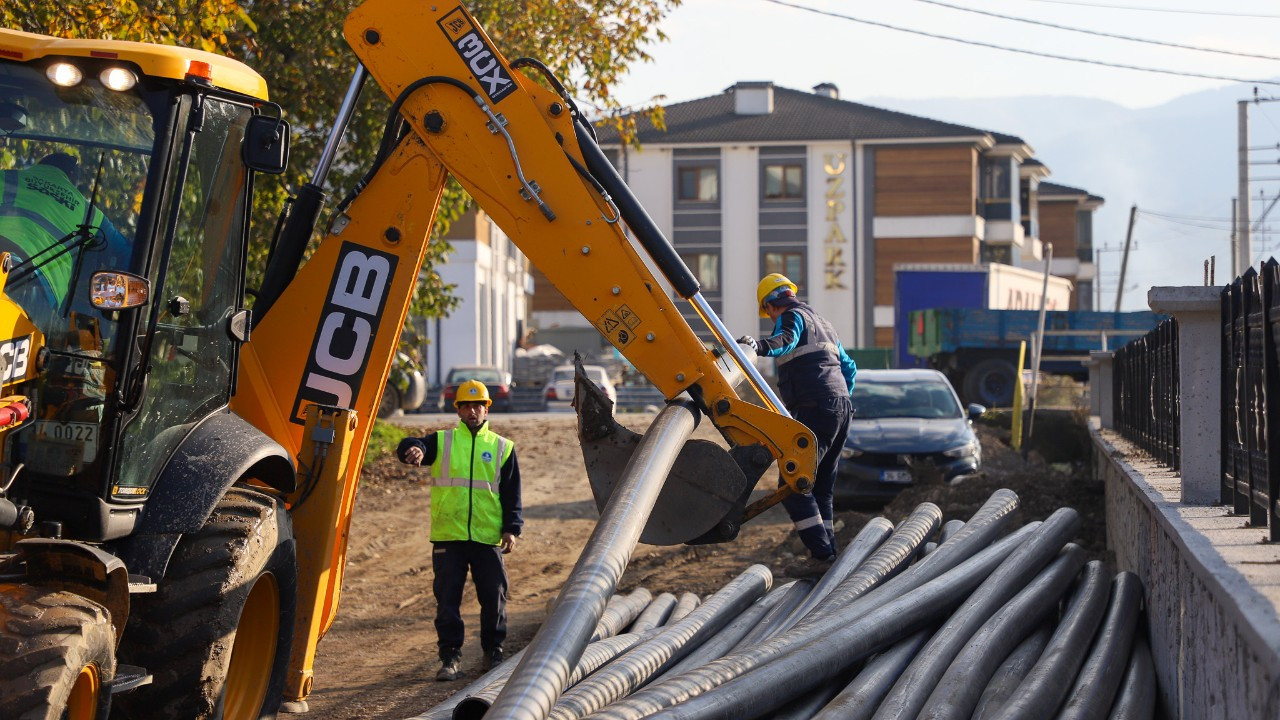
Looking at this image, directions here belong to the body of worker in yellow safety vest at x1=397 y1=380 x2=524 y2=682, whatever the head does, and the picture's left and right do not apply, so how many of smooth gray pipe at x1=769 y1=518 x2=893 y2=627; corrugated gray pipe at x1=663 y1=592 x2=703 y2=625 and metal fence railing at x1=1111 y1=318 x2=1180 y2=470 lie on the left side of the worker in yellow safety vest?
3

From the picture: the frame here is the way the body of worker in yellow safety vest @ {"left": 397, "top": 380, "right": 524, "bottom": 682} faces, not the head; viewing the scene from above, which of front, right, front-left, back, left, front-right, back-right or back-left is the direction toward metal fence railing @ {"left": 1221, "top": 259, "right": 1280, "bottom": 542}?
front-left

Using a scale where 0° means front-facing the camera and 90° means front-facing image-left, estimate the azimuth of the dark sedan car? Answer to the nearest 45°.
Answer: approximately 0°

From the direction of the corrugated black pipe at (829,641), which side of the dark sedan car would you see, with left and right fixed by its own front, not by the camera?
front

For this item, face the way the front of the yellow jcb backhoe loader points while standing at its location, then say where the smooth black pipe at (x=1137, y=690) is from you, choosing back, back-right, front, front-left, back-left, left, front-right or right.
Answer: back-left

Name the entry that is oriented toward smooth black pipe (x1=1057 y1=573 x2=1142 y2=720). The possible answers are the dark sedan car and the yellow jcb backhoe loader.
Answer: the dark sedan car

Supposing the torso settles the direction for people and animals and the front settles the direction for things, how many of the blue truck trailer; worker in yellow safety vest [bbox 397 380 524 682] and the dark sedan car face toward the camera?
2

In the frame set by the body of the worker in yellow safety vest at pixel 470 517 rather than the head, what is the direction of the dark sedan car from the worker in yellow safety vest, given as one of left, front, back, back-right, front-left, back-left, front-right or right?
back-left

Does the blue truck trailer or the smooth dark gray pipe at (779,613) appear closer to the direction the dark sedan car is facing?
the smooth dark gray pipe
